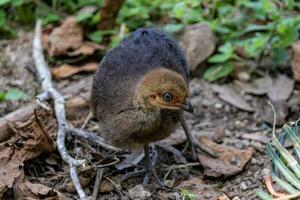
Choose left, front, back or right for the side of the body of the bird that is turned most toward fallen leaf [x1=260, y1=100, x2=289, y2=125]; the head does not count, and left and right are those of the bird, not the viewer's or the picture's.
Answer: left

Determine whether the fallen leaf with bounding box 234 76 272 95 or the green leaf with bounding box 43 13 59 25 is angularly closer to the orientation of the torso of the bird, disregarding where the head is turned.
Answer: the fallen leaf

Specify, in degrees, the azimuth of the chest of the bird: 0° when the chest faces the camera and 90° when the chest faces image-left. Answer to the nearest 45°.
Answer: approximately 315°

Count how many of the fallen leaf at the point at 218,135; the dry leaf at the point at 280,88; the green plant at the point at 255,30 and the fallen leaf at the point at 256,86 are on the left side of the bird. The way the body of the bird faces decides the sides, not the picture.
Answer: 4

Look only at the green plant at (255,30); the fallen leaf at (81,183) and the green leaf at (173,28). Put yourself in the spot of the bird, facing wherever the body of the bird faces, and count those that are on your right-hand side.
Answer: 1

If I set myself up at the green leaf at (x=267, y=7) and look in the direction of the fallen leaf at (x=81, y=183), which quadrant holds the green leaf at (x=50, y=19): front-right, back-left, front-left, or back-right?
front-right

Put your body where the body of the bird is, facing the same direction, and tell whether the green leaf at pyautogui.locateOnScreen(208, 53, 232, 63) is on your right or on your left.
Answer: on your left

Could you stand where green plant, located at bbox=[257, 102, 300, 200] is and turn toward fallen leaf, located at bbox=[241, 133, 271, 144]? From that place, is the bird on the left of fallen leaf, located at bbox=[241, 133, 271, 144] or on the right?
left

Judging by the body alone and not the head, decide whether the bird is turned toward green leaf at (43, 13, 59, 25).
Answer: no

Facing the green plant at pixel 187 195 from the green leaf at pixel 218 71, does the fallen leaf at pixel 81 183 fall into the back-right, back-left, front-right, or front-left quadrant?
front-right

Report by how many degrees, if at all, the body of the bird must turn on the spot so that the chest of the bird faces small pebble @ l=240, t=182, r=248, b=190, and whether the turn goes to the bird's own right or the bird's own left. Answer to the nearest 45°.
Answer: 0° — it already faces it

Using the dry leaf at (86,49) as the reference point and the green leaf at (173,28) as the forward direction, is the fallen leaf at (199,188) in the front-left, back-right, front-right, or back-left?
back-right

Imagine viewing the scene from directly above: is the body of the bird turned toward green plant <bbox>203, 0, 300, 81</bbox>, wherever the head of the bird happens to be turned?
no

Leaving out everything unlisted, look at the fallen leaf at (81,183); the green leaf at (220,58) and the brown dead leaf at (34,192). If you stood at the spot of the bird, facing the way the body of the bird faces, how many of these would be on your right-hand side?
2

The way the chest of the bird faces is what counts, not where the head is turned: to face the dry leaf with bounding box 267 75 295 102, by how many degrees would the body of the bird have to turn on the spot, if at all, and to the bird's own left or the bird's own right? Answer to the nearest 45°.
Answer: approximately 90° to the bird's own left

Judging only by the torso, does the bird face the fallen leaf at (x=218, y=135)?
no

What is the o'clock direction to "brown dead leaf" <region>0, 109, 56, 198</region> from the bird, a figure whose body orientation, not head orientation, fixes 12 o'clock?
The brown dead leaf is roughly at 4 o'clock from the bird.

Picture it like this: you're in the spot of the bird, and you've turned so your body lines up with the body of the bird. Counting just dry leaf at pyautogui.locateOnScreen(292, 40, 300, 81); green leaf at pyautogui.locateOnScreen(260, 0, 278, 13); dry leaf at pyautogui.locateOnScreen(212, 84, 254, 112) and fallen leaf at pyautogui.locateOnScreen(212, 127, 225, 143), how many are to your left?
4
